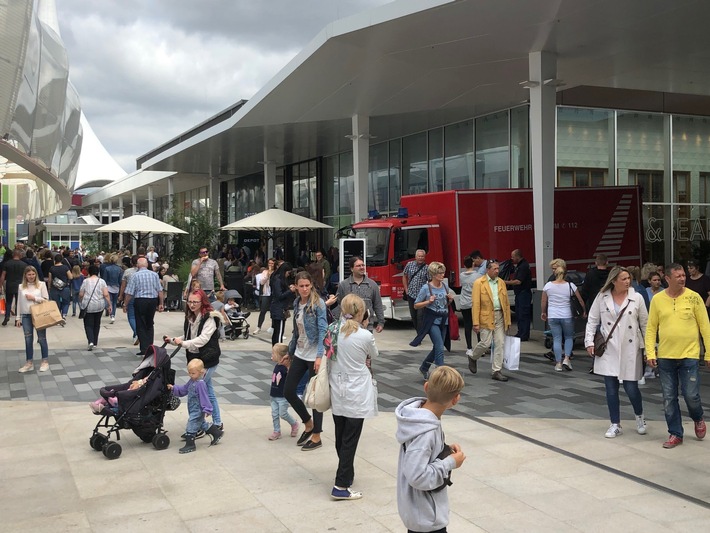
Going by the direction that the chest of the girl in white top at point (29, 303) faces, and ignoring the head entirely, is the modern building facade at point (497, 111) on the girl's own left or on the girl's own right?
on the girl's own left

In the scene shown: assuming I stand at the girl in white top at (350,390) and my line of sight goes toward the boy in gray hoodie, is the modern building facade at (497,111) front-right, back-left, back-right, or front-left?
back-left

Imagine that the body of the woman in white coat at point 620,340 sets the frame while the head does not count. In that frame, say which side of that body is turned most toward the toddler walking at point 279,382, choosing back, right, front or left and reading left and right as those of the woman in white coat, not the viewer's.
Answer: right

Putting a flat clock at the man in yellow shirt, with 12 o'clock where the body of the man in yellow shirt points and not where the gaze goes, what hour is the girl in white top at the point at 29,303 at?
The girl in white top is roughly at 3 o'clock from the man in yellow shirt.

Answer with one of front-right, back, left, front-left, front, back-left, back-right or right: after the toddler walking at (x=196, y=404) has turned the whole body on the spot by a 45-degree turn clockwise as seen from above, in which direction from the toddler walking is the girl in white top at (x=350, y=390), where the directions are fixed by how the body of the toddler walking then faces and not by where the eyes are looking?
back-left

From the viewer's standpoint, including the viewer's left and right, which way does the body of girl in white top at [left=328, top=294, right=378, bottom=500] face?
facing away from the viewer and to the right of the viewer

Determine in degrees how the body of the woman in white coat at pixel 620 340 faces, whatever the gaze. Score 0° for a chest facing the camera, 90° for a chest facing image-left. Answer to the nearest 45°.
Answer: approximately 0°

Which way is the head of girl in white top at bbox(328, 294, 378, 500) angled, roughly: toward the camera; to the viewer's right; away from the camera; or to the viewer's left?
away from the camera
